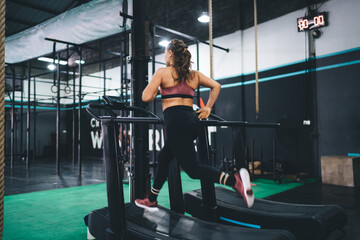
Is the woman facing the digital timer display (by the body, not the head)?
no

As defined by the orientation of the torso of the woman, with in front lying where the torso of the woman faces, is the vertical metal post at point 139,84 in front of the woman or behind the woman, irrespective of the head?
in front

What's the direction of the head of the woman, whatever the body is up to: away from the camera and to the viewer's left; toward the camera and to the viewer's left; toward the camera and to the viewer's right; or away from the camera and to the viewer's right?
away from the camera and to the viewer's left

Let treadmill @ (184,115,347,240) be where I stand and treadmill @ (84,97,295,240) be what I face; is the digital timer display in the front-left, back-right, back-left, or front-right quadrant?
back-right

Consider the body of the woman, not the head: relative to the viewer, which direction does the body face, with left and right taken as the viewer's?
facing away from the viewer and to the left of the viewer

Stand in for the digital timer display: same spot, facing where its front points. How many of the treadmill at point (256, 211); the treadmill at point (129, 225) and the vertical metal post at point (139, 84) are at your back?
0

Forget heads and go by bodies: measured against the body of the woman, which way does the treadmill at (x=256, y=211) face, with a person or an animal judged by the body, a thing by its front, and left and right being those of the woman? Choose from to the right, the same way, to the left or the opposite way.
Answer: the same way

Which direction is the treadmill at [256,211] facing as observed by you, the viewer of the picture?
facing away from the viewer and to the left of the viewer

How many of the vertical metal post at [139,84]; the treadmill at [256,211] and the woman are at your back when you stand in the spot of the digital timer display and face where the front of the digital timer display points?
0

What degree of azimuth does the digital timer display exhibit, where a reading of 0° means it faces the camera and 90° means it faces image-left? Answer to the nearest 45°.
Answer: approximately 45°

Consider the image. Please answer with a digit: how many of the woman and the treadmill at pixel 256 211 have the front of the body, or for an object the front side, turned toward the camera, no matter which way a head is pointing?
0

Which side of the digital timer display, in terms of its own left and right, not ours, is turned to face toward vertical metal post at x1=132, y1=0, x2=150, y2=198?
front

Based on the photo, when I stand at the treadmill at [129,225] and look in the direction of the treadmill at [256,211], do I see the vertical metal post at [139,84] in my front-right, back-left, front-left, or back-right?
front-left

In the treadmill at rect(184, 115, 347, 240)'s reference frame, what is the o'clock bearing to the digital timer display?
The digital timer display is roughly at 2 o'clock from the treadmill.
